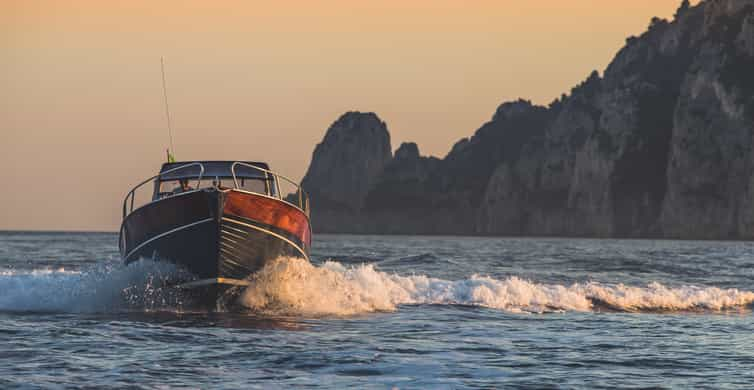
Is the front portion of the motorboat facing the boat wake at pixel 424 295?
no

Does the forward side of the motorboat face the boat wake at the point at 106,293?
no

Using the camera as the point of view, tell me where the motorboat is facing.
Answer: facing the viewer
